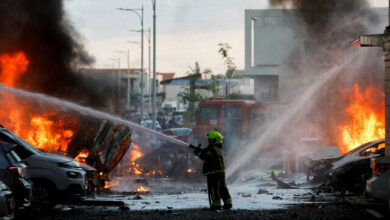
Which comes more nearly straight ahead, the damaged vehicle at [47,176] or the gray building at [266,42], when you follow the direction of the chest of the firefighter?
the damaged vehicle

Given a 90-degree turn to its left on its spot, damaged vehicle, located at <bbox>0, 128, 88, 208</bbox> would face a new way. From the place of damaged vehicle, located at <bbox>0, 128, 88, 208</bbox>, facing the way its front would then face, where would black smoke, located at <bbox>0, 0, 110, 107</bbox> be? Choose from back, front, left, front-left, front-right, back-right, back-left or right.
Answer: front-left

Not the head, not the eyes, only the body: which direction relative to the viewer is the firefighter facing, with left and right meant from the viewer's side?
facing to the left of the viewer

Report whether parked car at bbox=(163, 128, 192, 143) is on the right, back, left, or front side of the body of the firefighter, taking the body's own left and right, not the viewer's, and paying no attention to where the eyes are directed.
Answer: right

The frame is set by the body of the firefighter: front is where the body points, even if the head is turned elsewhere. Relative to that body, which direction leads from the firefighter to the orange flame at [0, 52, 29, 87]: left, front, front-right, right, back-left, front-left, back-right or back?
front-right

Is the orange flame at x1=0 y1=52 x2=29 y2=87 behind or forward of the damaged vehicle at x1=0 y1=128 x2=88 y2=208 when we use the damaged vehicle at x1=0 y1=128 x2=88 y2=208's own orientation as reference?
behind

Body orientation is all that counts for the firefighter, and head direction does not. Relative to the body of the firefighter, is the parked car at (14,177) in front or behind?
in front

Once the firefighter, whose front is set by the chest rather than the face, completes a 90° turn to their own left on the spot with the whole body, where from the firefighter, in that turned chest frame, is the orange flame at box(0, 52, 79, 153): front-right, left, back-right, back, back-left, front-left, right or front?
back-right

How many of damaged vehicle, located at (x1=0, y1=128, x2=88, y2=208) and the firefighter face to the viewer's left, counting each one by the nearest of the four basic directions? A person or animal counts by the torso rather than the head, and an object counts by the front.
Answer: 1

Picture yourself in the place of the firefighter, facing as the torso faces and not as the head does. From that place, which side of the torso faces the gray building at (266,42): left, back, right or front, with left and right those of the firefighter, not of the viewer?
right

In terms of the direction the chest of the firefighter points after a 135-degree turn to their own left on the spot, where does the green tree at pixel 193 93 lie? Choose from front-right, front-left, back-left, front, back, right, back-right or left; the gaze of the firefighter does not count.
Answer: back-left

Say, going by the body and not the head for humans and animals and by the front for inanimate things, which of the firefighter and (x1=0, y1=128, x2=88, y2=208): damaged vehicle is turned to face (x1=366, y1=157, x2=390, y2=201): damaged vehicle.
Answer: (x1=0, y1=128, x2=88, y2=208): damaged vehicle

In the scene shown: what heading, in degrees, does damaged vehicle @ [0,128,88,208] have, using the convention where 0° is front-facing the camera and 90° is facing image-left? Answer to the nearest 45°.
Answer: approximately 315°

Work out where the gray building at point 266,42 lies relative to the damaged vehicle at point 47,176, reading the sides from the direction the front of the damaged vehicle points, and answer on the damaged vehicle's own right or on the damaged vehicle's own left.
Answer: on the damaged vehicle's own left

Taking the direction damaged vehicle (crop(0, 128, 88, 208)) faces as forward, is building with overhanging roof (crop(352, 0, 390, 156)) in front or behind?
in front

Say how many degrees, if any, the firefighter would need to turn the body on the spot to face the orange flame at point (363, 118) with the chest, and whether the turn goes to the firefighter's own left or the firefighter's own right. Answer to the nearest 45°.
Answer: approximately 135° to the firefighter's own right

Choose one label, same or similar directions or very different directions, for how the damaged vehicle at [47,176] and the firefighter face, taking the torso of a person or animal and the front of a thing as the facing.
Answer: very different directions
